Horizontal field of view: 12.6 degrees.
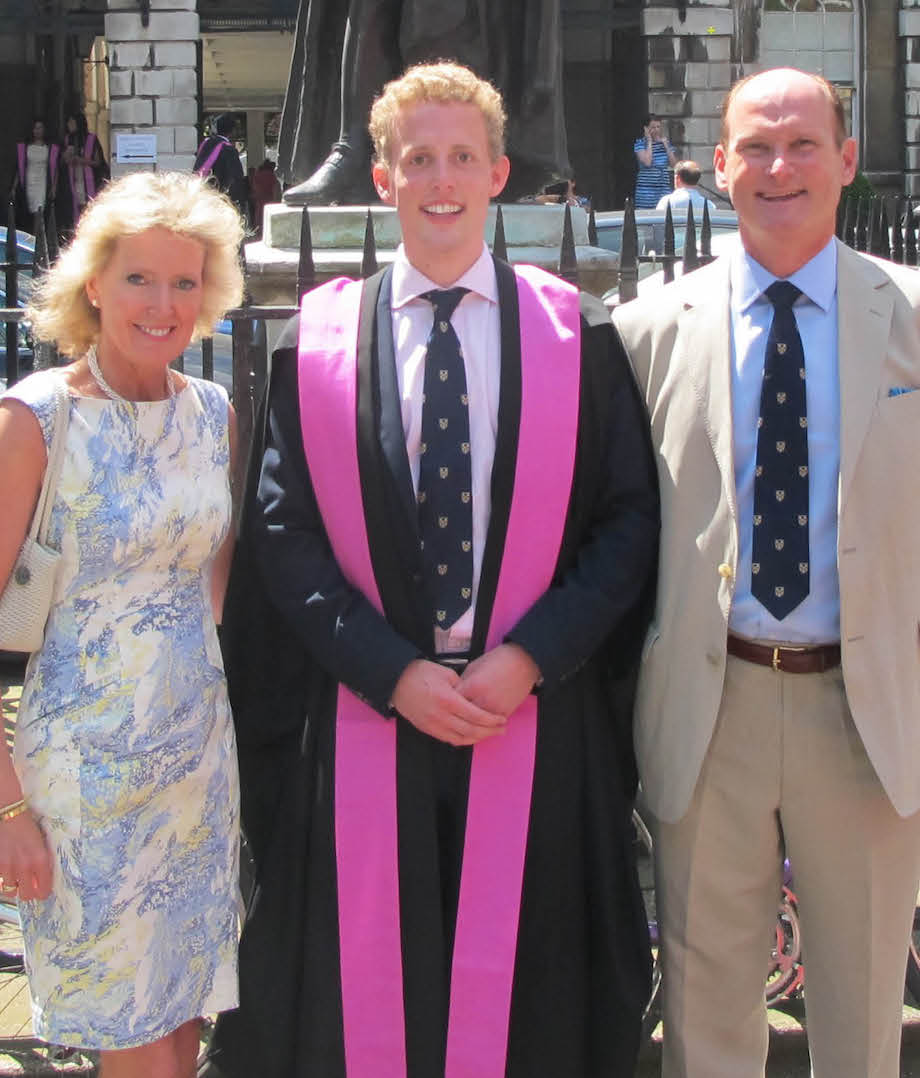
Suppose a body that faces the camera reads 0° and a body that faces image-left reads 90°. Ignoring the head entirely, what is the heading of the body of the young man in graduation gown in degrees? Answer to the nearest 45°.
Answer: approximately 0°

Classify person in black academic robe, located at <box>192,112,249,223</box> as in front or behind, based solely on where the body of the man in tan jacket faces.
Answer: behind

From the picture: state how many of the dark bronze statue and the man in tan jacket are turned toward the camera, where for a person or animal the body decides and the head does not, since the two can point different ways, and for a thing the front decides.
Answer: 2

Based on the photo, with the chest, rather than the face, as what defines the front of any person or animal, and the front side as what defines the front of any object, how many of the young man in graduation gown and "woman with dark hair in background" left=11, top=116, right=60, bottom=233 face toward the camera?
2

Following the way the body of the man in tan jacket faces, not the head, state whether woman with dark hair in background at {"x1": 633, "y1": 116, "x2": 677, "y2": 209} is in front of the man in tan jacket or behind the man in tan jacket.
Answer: behind
